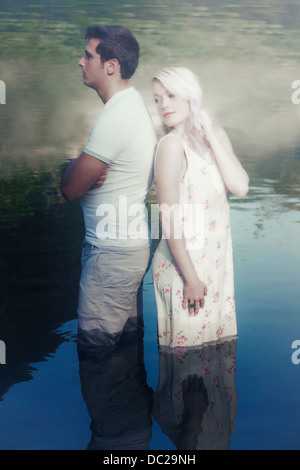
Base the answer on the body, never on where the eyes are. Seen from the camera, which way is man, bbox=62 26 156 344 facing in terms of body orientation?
to the viewer's left

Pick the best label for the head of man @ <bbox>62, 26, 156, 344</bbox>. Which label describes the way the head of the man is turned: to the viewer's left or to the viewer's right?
to the viewer's left

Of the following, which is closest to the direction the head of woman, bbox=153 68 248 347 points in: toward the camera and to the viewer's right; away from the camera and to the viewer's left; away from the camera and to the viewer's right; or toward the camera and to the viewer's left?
toward the camera and to the viewer's left
